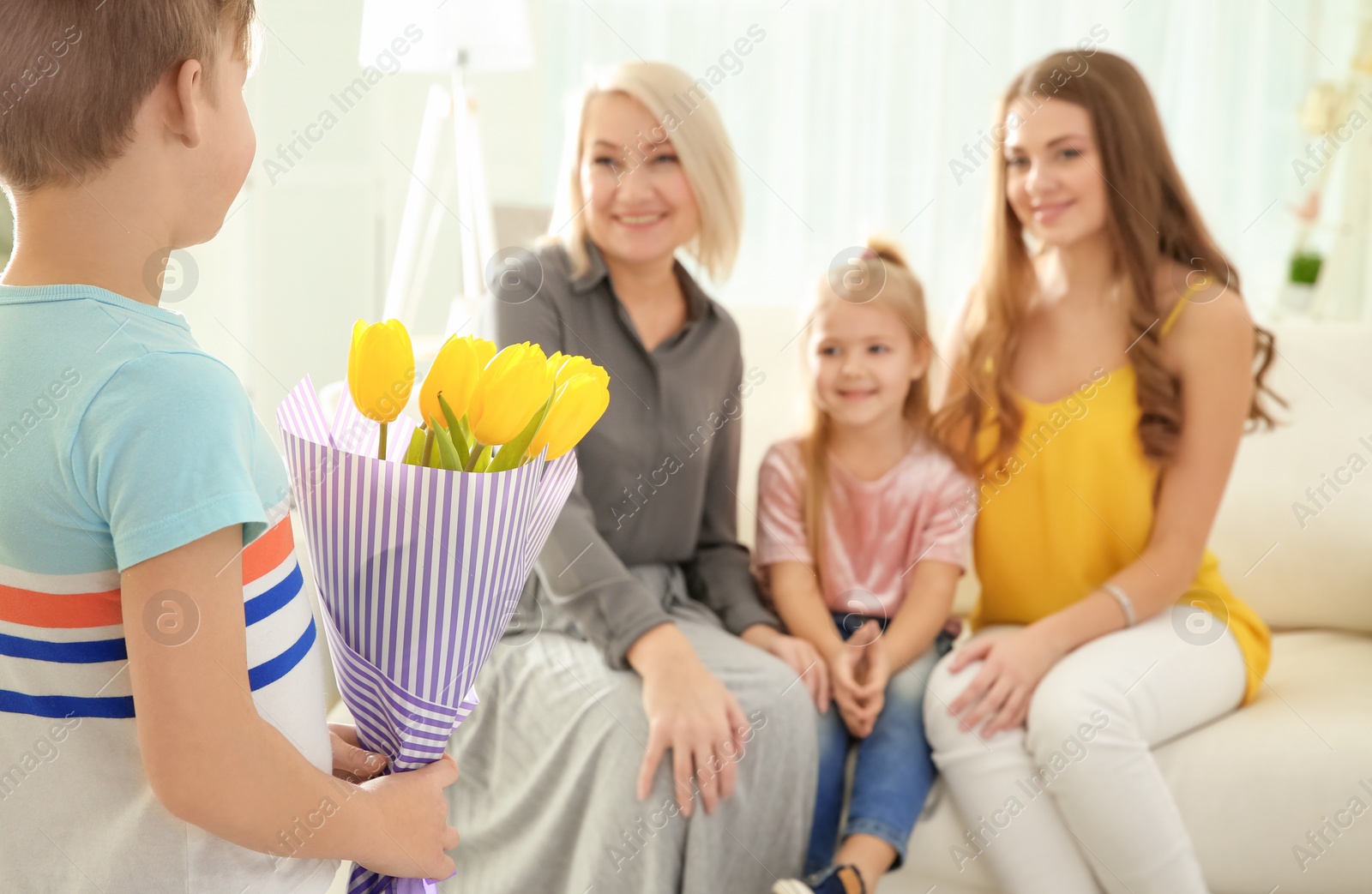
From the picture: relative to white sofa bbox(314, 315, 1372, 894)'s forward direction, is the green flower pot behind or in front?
behind

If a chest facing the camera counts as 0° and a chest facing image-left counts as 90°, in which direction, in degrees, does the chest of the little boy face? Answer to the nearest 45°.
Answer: approximately 225°

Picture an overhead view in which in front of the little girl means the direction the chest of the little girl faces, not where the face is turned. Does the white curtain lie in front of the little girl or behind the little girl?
behind

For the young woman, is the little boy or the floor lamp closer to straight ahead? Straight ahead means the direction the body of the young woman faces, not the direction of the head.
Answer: the little boy

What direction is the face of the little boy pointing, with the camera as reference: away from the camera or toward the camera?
away from the camera

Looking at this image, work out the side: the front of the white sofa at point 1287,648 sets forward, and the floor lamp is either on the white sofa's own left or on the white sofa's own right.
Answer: on the white sofa's own right
